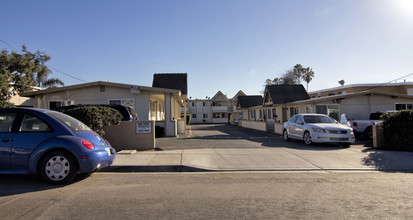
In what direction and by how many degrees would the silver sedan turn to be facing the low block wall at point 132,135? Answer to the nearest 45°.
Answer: approximately 90° to its right

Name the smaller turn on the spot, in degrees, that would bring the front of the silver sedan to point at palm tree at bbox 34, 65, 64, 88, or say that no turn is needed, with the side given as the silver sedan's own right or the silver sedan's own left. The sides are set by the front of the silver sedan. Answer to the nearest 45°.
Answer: approximately 135° to the silver sedan's own right

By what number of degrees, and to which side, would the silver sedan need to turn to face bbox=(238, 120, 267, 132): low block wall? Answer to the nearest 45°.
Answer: approximately 180°

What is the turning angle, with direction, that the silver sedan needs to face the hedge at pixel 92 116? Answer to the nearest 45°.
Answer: approximately 90° to its right

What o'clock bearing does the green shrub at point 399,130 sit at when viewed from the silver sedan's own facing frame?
The green shrub is roughly at 11 o'clock from the silver sedan.

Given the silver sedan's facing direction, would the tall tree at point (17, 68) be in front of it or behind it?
behind
